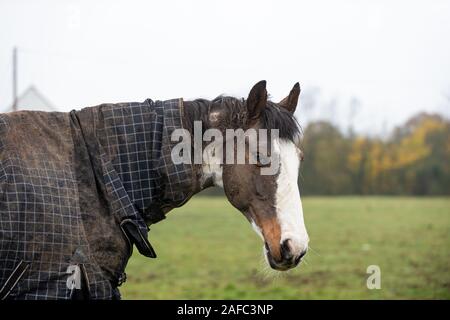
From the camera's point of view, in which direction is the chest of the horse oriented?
to the viewer's right

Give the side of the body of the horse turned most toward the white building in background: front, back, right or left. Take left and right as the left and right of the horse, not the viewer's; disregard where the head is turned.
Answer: left
